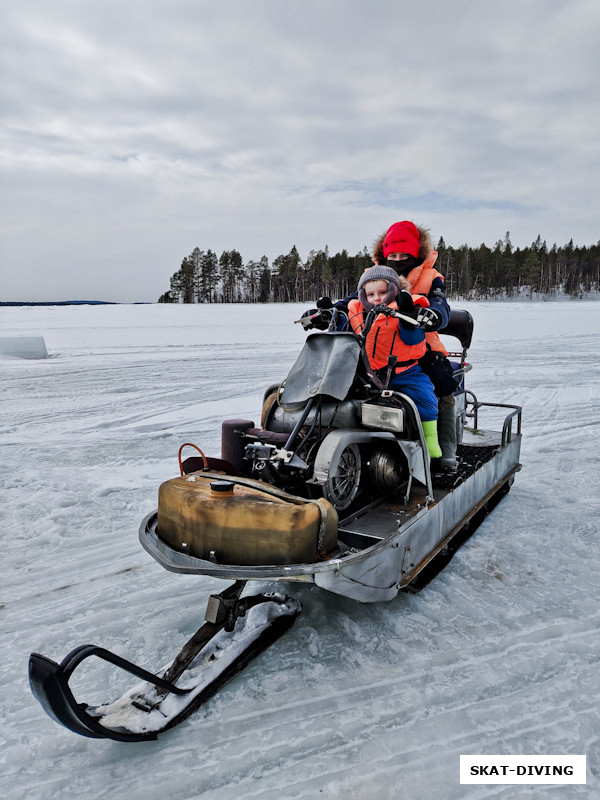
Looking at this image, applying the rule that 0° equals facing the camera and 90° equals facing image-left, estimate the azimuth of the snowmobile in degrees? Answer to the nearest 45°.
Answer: approximately 45°
